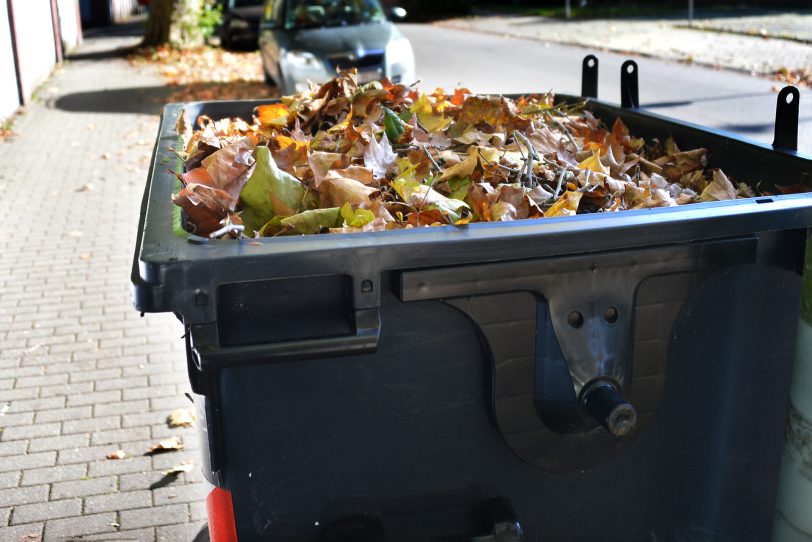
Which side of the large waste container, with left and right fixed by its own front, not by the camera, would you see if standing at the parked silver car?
right

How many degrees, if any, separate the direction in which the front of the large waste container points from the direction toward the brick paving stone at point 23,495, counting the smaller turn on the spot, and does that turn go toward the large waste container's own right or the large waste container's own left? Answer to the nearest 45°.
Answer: approximately 45° to the large waste container's own right

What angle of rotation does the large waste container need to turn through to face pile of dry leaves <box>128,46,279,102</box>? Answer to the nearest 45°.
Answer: approximately 90° to its right

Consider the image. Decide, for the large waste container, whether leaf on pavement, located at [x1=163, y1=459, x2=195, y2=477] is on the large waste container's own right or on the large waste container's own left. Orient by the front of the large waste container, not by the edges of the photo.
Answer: on the large waste container's own right

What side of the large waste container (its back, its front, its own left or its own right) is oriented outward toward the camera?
left
